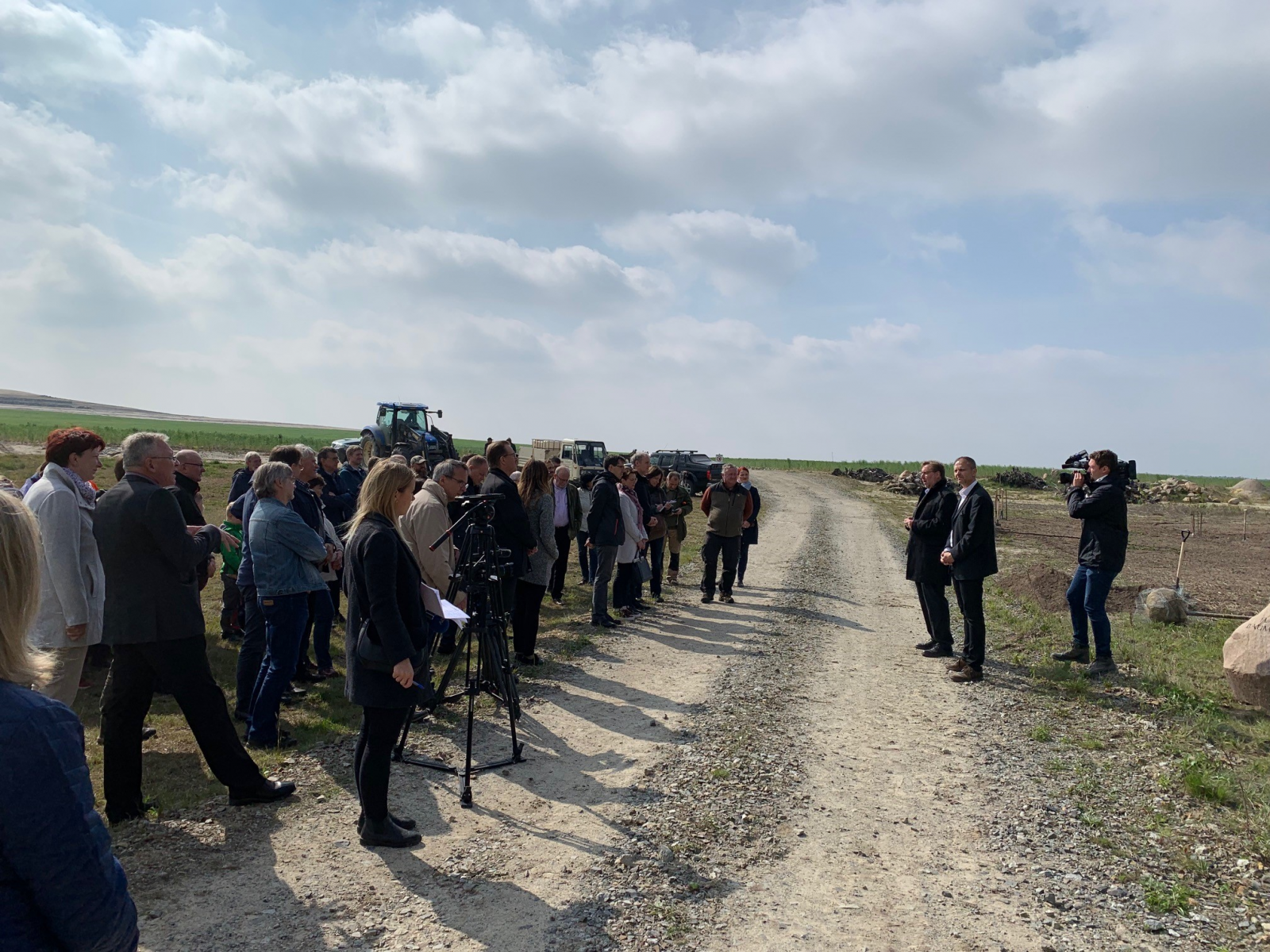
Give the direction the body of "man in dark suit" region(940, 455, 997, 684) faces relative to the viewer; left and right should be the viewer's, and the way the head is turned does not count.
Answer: facing to the left of the viewer

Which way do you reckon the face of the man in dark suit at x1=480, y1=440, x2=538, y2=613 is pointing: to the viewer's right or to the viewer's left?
to the viewer's right

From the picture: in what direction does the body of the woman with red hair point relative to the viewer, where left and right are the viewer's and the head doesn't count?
facing to the right of the viewer

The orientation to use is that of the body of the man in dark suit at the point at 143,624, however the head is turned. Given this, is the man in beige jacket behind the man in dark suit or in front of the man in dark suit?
in front

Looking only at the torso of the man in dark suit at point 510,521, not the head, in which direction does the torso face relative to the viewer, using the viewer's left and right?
facing to the right of the viewer

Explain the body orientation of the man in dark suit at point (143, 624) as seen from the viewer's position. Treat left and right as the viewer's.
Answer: facing away from the viewer and to the right of the viewer

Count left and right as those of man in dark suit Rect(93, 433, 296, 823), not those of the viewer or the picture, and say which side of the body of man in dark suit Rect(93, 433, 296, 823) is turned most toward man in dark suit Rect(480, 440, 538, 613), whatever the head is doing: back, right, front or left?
front

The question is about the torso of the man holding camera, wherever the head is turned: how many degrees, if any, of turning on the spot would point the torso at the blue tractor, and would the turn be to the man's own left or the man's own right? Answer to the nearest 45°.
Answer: approximately 45° to the man's own right

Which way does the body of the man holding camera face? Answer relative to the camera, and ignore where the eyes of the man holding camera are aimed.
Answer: to the viewer's left

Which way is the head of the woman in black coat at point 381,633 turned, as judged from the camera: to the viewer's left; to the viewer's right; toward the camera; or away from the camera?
to the viewer's right

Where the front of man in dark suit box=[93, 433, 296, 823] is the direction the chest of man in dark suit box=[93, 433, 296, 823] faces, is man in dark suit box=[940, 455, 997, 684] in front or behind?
in front

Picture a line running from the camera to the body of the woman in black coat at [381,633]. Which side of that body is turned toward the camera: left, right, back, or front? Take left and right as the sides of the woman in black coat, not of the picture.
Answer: right
